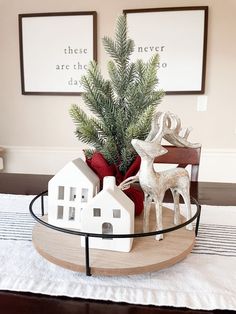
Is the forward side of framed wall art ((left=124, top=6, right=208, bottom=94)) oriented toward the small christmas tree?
yes

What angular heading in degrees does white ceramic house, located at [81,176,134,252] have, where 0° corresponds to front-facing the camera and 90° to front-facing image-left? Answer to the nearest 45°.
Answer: approximately 0°

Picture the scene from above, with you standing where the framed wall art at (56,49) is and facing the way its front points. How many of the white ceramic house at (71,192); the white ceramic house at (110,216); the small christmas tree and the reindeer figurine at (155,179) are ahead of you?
4

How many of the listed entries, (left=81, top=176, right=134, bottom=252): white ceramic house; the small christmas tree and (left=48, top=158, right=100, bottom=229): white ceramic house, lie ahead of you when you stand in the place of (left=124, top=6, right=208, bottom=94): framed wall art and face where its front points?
3

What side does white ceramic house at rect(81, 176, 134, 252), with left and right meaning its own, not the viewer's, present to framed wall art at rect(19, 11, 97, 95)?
back

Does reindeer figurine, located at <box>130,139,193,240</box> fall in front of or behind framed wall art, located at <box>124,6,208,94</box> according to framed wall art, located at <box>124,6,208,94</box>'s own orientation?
in front

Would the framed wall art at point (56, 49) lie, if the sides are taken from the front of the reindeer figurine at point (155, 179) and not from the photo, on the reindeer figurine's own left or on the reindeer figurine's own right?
on the reindeer figurine's own right
